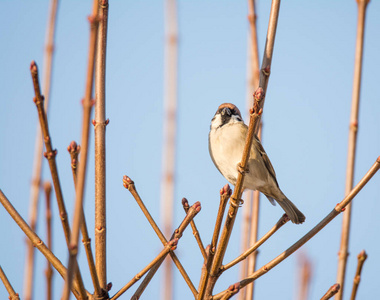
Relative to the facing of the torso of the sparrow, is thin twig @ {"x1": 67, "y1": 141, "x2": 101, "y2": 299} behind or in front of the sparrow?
in front

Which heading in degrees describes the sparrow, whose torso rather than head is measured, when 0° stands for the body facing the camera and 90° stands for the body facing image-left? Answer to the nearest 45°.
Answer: approximately 45°

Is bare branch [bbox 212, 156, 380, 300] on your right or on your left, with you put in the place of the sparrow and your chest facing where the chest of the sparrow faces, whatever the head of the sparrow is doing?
on your left

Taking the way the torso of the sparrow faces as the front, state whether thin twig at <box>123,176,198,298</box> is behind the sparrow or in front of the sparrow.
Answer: in front
